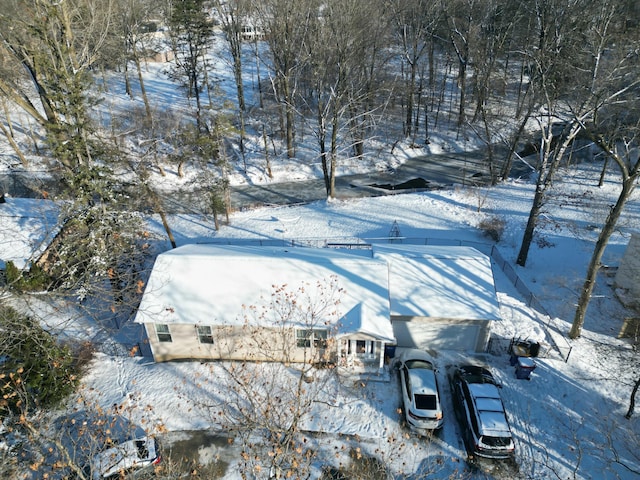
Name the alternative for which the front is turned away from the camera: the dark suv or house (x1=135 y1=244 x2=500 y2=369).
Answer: the dark suv

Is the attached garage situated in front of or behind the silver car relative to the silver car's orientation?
in front

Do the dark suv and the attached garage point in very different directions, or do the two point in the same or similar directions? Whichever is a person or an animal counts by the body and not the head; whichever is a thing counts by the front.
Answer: very different directions

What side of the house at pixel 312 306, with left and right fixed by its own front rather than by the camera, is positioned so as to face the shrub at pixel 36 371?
right

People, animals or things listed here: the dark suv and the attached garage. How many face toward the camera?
1

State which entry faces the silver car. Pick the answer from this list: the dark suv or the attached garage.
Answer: the attached garage

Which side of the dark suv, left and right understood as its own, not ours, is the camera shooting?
back

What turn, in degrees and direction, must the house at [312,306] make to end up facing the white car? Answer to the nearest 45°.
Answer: approximately 45° to its right

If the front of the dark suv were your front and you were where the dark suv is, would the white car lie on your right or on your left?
on your left

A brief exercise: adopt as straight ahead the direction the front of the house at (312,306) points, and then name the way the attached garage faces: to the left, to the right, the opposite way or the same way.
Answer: the same way

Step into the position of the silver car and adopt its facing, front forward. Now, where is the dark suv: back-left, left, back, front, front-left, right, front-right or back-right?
right

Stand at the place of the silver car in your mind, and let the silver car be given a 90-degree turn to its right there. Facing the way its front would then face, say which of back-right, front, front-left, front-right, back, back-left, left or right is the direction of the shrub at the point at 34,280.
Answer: back

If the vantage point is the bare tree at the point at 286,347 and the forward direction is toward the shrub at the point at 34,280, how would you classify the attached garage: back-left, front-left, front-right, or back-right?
back-right

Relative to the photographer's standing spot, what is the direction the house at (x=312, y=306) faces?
facing the viewer

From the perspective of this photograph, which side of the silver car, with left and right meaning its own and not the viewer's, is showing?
back

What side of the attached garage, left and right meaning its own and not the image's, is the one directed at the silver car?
front

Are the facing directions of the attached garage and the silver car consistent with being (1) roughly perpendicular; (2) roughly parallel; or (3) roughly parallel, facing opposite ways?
roughly parallel, facing opposite ways

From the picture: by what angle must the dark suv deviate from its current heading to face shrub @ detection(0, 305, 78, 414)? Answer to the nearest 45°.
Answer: approximately 135° to its left

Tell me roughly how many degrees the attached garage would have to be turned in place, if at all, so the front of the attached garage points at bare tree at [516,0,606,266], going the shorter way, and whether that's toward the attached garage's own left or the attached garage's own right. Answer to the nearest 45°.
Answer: approximately 180°

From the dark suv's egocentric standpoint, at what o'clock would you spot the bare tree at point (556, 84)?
The bare tree is roughly at 12 o'clock from the dark suv.

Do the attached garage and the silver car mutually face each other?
yes
